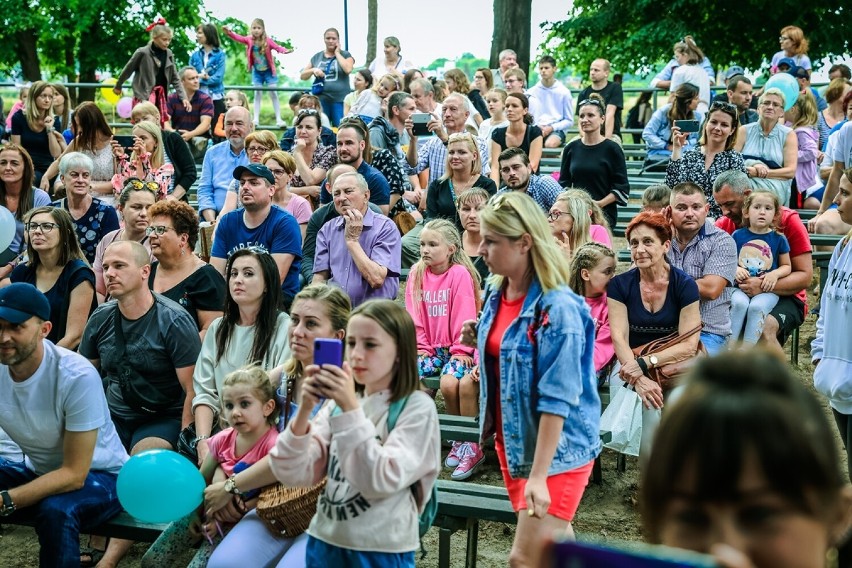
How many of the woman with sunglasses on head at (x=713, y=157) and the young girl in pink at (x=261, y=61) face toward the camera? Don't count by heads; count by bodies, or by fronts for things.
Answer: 2

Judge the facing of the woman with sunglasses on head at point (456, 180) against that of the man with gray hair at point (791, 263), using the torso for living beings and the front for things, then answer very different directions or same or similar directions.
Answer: same or similar directions

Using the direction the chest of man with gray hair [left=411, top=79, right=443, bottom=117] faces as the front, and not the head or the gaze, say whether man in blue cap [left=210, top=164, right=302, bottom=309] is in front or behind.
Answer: in front

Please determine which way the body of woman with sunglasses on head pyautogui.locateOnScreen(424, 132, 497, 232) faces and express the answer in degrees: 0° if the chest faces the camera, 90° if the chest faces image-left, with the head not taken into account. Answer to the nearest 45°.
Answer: approximately 45°

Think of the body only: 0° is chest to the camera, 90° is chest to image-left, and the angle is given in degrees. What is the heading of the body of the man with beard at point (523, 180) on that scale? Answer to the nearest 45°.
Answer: approximately 45°

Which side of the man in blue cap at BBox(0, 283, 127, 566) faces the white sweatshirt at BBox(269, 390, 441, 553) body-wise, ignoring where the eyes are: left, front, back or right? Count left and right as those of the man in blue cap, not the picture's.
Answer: left

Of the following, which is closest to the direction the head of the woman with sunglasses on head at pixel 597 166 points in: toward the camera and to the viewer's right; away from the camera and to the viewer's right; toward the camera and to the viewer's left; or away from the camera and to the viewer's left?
toward the camera and to the viewer's left

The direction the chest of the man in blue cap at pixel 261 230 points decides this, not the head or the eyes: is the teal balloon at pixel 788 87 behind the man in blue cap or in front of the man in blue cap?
behind

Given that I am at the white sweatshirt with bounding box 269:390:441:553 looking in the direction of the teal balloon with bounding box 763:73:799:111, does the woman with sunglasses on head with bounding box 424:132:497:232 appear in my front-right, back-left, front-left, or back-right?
front-left

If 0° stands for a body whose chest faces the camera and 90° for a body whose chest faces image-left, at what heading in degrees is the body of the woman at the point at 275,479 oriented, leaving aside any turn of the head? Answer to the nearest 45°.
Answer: approximately 45°

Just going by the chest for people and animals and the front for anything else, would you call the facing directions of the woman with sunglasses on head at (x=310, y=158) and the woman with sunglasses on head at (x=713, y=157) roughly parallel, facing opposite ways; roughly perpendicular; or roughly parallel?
roughly parallel

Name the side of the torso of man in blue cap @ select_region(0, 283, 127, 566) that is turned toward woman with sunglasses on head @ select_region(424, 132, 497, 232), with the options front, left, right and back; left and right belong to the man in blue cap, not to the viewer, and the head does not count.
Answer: back

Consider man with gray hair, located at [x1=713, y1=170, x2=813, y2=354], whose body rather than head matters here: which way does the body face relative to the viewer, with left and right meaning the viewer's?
facing the viewer and to the left of the viewer
